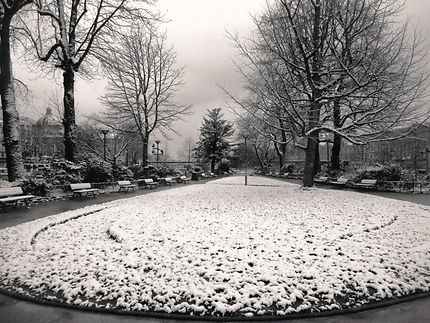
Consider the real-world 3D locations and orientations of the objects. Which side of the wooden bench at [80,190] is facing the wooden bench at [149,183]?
left

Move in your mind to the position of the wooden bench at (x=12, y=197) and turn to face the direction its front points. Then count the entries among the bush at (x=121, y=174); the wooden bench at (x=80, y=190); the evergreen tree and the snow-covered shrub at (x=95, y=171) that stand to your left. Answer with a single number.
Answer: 4

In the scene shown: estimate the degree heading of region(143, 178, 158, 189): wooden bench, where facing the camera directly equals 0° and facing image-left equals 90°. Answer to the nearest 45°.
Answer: approximately 315°

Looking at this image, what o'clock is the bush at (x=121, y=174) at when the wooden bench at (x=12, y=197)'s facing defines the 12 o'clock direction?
The bush is roughly at 9 o'clock from the wooden bench.

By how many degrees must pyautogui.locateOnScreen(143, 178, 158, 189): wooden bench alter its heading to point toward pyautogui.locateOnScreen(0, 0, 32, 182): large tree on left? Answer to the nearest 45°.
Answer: approximately 90° to its right

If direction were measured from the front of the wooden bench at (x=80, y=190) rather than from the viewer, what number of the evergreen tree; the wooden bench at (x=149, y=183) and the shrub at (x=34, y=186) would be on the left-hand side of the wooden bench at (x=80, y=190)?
2

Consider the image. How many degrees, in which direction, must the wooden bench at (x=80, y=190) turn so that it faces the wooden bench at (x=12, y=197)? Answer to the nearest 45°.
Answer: approximately 90° to its right

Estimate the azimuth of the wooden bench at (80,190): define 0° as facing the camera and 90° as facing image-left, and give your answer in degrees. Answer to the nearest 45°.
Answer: approximately 315°

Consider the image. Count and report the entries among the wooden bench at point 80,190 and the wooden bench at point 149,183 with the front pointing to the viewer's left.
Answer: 0

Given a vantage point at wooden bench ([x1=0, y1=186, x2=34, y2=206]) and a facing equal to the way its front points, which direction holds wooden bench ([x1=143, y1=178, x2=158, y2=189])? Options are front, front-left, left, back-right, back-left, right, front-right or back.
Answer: left

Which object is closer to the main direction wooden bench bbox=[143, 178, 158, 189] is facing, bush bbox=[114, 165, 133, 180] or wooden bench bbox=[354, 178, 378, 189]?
the wooden bench

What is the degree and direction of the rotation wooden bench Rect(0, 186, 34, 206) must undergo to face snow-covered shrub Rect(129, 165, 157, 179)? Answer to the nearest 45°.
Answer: approximately 90° to its left

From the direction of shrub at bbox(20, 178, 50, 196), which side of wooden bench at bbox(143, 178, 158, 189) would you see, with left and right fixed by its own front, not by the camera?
right
